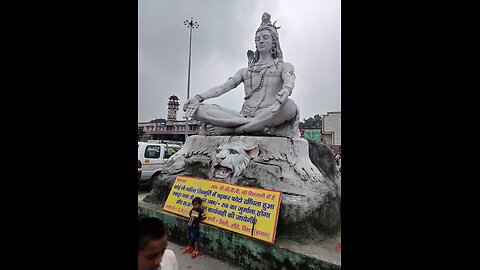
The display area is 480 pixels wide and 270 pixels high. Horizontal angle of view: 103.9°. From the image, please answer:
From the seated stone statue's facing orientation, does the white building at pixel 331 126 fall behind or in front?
behind

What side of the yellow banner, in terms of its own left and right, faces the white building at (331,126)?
back

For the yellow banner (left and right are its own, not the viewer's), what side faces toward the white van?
right
